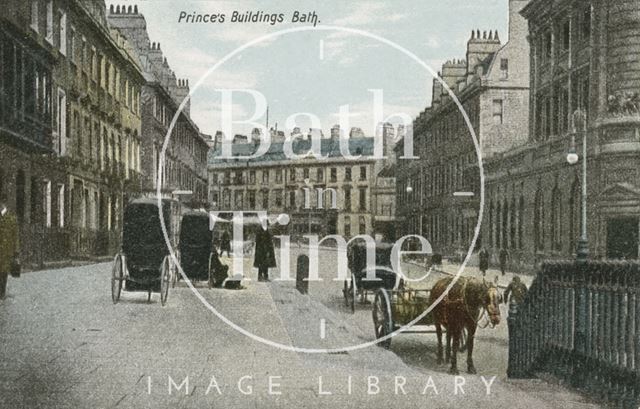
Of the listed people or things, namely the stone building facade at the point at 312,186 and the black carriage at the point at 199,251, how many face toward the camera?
1

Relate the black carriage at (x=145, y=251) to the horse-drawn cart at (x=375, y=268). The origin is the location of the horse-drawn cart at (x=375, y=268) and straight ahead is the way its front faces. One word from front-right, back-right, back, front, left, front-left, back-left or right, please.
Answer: back-right

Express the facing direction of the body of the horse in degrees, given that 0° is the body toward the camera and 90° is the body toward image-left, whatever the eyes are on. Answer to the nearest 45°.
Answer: approximately 315°

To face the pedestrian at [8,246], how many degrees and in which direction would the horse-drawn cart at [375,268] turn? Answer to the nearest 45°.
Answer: approximately 135° to its right

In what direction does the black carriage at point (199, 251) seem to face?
away from the camera

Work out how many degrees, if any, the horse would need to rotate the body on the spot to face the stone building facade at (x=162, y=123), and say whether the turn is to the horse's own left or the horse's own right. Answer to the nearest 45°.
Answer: approximately 135° to the horse's own right

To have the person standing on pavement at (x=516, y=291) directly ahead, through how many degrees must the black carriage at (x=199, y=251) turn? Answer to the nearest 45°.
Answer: approximately 90° to its right

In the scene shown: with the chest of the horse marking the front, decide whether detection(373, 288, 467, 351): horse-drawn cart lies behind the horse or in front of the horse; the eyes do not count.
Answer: behind

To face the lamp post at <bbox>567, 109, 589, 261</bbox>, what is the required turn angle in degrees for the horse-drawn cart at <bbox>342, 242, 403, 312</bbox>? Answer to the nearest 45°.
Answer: approximately 45° to its left

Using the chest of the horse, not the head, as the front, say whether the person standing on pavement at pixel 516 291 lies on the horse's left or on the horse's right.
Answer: on the horse's left

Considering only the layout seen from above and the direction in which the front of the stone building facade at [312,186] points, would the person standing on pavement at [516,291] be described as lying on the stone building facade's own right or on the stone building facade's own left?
on the stone building facade's own left

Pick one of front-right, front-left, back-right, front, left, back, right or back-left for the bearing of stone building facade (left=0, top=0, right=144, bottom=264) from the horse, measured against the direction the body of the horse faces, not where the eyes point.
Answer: back-right

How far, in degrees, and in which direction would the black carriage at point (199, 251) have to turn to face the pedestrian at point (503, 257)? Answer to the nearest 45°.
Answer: approximately 90° to its right
